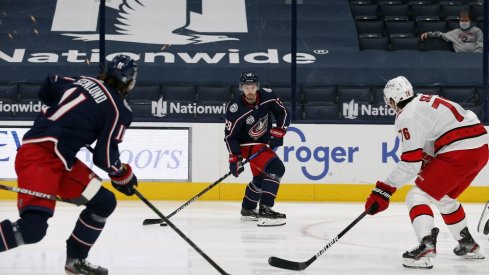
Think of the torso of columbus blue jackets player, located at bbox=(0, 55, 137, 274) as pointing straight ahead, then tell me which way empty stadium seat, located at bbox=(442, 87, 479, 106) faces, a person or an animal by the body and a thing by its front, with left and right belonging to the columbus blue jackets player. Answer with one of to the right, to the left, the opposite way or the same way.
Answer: the opposite way

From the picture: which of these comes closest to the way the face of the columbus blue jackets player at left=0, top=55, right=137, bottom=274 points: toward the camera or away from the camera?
away from the camera

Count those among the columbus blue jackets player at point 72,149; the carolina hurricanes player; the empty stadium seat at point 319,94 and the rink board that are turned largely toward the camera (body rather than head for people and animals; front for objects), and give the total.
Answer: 2

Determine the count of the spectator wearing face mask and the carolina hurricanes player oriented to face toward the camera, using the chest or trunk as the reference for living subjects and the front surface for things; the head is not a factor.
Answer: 1

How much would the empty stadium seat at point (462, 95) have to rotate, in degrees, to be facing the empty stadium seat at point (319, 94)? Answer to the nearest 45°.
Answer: approximately 90° to its right

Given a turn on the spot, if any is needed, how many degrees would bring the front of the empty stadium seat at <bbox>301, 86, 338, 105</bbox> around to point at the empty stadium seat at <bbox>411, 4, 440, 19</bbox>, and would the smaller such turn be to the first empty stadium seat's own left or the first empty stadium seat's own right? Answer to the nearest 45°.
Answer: approximately 135° to the first empty stadium seat's own left
